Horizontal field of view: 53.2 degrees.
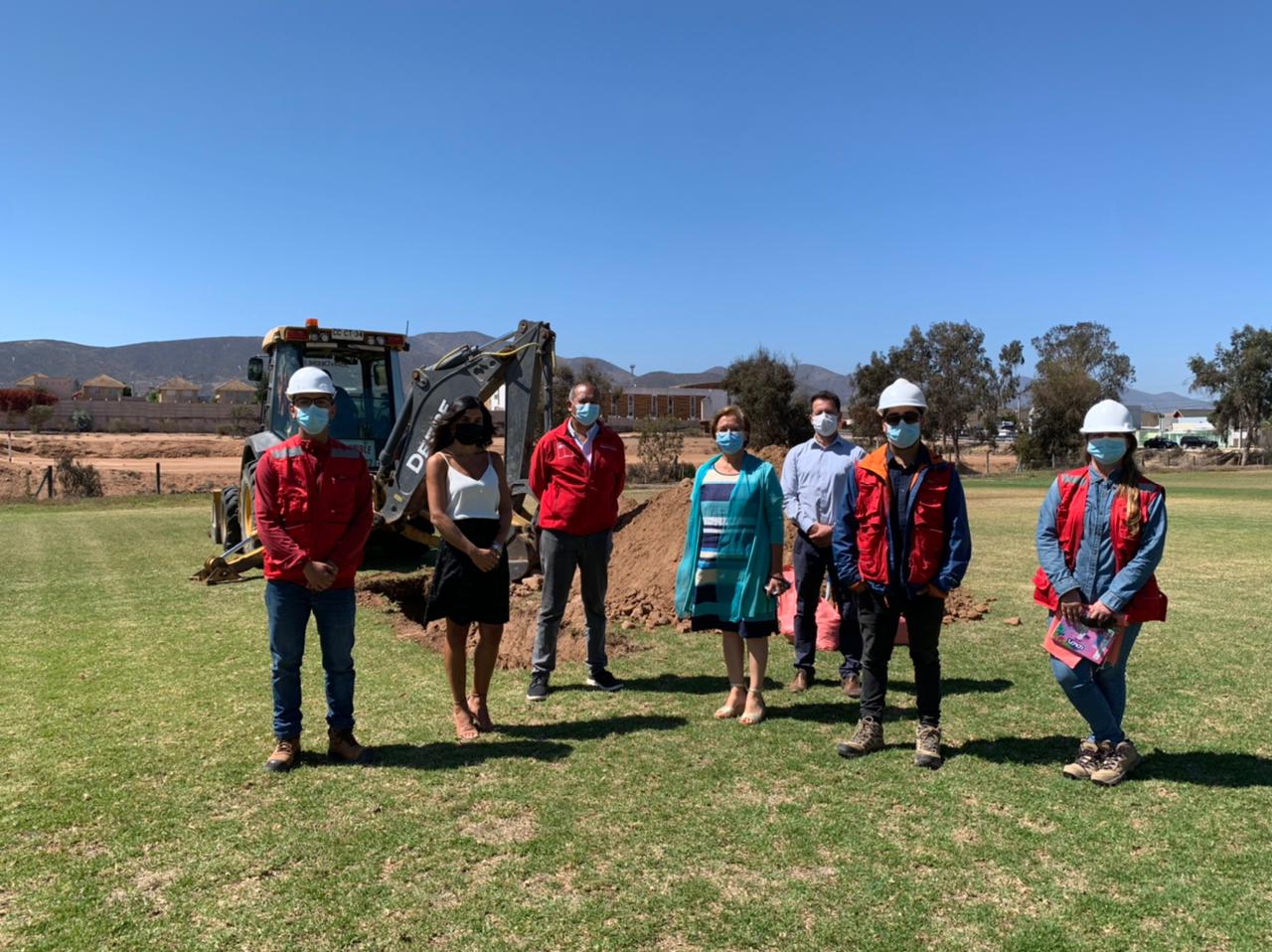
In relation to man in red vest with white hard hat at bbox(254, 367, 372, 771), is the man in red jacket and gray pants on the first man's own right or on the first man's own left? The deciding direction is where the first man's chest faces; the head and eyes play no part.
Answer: on the first man's own left

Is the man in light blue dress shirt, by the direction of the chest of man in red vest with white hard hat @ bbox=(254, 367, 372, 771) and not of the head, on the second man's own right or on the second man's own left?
on the second man's own left

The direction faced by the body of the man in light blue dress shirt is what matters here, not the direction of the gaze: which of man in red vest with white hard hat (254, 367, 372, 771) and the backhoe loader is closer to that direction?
the man in red vest with white hard hat

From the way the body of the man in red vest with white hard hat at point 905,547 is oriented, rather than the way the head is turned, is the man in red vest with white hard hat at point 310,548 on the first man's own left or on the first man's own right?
on the first man's own right

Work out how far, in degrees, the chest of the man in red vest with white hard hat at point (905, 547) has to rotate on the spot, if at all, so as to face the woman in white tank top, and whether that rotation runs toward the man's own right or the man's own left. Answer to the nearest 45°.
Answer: approximately 90° to the man's own right

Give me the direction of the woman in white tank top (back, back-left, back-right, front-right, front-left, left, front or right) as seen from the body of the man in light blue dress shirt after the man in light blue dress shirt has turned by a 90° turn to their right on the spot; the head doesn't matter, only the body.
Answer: front-left

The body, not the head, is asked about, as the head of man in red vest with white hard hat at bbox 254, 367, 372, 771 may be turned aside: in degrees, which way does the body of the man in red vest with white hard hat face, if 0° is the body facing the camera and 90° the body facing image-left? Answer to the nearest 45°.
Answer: approximately 0°

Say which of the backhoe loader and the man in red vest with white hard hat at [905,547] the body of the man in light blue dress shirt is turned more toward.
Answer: the man in red vest with white hard hat

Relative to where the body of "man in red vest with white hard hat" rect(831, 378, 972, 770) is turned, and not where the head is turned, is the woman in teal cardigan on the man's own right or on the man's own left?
on the man's own right

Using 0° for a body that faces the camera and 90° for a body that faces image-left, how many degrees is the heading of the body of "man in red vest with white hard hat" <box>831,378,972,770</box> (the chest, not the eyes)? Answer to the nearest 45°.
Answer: approximately 0°

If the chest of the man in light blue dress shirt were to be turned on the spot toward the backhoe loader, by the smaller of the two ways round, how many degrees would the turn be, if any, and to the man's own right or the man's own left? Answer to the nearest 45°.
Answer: approximately 135° to the man's own right
